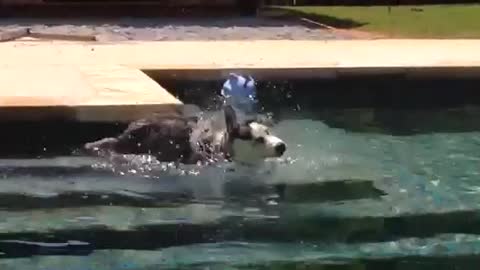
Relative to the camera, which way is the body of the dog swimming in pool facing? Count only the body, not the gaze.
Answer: to the viewer's right

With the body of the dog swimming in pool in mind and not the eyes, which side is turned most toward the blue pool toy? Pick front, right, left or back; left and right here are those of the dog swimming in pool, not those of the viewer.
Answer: left
